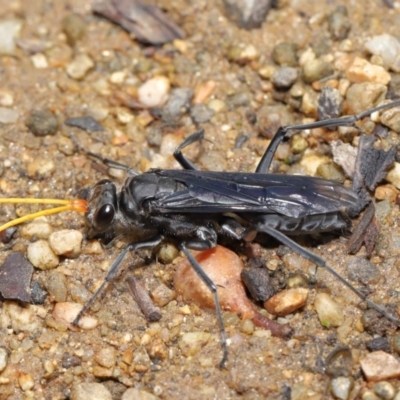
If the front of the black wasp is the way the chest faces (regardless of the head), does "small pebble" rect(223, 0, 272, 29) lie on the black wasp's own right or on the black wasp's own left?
on the black wasp's own right

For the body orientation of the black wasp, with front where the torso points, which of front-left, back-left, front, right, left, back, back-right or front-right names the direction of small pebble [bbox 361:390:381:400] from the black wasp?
back-left

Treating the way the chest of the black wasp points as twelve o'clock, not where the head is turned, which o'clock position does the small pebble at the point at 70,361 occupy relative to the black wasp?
The small pebble is roughly at 10 o'clock from the black wasp.

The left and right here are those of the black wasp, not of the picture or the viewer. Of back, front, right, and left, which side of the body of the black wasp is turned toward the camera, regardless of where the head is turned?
left

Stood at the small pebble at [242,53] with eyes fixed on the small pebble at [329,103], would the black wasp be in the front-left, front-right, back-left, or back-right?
front-right

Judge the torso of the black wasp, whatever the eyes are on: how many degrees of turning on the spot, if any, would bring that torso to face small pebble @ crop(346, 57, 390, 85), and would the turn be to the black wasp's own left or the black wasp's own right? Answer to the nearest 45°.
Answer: approximately 135° to the black wasp's own right

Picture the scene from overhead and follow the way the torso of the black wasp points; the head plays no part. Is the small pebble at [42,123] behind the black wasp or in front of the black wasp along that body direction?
in front

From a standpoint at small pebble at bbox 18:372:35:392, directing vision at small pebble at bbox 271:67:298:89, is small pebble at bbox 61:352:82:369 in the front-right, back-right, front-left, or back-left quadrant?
front-right

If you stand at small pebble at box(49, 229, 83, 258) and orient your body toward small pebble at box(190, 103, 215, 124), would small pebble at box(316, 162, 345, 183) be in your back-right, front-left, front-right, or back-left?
front-right

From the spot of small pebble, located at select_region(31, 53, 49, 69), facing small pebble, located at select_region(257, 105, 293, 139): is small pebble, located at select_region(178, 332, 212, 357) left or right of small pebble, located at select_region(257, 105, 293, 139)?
right

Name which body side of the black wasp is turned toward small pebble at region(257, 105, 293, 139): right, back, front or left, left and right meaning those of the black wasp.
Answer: right

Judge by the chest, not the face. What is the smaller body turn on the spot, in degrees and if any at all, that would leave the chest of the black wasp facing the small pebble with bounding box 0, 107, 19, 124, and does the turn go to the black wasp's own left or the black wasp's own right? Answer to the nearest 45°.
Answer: approximately 45° to the black wasp's own right

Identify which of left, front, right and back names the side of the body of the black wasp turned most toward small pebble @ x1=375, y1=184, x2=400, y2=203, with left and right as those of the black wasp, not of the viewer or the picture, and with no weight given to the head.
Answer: back

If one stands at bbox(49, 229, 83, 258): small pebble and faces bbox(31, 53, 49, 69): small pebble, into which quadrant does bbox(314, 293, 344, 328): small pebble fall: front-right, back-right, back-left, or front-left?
back-right

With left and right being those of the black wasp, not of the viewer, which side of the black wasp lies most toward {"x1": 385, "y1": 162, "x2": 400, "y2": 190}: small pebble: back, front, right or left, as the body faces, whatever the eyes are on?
back

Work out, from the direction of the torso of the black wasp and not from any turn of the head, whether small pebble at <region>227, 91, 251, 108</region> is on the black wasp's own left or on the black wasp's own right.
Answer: on the black wasp's own right

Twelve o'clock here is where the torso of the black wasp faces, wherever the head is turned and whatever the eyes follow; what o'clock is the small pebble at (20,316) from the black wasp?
The small pebble is roughly at 11 o'clock from the black wasp.

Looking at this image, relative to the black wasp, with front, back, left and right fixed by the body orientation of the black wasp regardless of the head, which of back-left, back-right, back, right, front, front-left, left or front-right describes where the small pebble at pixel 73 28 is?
front-right

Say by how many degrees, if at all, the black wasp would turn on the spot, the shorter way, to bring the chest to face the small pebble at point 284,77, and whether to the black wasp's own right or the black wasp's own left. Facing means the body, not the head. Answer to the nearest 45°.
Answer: approximately 90° to the black wasp's own right

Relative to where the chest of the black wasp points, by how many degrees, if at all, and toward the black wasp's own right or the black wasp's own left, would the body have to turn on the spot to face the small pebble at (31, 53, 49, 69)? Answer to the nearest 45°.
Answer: approximately 45° to the black wasp's own right

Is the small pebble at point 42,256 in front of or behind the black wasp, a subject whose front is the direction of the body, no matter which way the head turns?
in front
